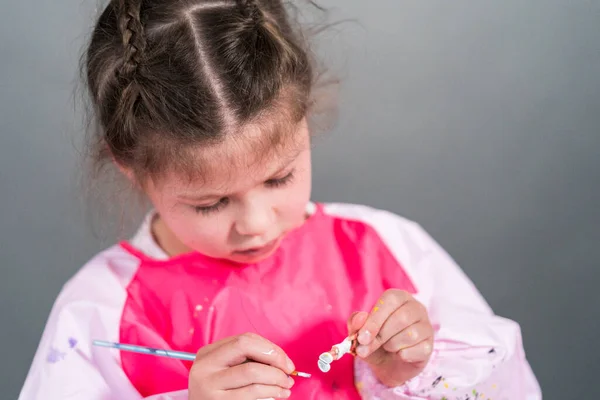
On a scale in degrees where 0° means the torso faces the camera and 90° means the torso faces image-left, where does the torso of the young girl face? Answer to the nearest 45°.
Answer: approximately 0°
